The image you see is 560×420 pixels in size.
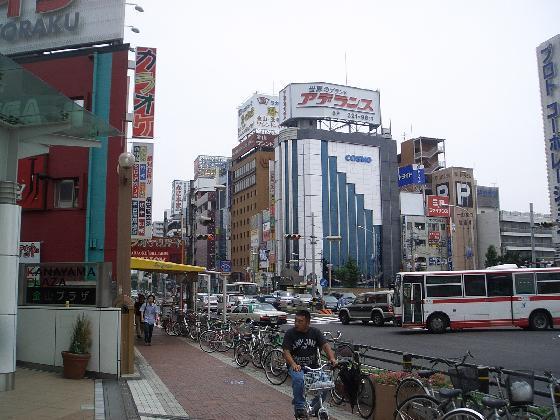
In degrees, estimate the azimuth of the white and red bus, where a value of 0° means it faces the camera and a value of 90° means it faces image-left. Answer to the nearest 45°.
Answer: approximately 90°

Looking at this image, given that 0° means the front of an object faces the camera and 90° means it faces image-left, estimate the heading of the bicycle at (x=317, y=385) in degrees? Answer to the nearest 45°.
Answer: approximately 315°

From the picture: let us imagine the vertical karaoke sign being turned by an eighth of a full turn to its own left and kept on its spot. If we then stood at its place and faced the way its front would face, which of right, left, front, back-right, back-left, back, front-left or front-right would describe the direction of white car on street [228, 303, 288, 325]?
left

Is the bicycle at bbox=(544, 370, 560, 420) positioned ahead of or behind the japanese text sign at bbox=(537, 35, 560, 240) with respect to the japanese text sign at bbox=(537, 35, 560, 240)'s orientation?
ahead

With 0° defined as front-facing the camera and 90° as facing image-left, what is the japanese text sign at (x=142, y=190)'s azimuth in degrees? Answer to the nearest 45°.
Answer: approximately 0°

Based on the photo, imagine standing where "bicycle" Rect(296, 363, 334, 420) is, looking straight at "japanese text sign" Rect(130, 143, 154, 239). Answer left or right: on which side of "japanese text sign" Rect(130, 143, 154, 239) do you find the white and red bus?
right

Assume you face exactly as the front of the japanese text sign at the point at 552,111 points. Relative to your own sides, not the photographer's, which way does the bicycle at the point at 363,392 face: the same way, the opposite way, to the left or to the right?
to the left

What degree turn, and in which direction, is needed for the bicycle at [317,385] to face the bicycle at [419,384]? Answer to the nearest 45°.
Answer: approximately 90° to its left
